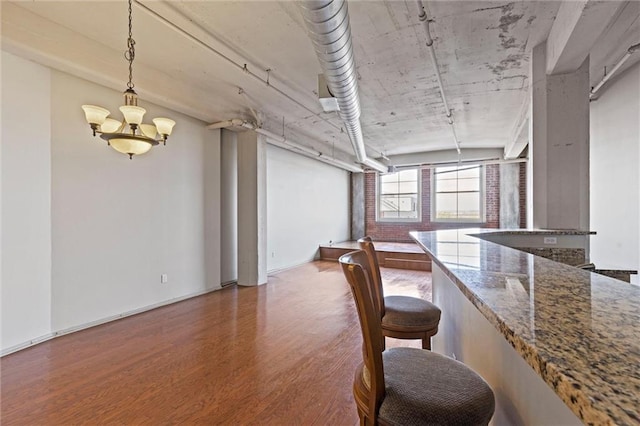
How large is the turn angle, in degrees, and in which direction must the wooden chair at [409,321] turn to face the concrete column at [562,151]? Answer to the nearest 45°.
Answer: approximately 45° to its left

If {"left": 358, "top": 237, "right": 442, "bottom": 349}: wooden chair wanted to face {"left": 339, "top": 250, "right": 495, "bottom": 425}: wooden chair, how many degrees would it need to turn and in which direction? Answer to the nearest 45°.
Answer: approximately 90° to its right

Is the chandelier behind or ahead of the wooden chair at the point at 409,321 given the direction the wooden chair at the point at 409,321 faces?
behind

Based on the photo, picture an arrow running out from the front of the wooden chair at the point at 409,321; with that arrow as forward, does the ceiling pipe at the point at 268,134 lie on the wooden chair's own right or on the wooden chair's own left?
on the wooden chair's own left

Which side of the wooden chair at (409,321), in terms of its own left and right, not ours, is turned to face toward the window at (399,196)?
left

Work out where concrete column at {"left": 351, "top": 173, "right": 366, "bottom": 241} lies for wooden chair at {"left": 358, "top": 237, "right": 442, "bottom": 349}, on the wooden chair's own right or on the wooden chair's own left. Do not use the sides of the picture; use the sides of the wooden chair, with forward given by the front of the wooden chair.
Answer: on the wooden chair's own left

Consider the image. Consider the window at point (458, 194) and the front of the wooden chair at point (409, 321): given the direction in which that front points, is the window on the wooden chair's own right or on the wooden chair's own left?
on the wooden chair's own left

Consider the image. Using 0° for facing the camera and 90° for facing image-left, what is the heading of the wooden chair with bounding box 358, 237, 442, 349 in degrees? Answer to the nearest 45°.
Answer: approximately 270°
